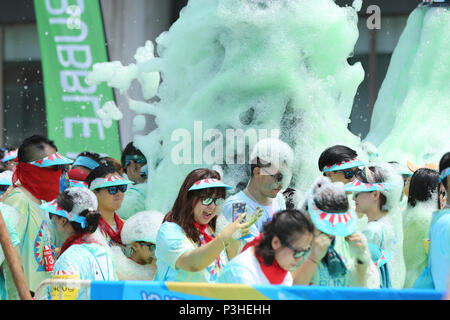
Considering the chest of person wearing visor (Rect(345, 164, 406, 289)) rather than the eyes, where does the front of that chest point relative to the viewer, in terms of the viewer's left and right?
facing to the left of the viewer

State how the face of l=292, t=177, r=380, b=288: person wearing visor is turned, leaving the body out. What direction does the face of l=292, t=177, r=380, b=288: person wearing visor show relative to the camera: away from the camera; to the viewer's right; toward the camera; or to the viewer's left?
toward the camera

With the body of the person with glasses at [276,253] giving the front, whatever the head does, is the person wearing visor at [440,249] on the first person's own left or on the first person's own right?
on the first person's own left

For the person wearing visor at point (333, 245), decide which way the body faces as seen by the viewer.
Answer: toward the camera

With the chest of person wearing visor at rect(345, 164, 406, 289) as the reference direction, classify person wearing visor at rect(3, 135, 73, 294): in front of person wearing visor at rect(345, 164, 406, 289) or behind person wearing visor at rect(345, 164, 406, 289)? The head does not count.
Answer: in front

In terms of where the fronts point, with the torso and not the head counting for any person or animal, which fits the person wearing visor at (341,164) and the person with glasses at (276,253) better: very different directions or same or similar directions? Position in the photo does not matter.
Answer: same or similar directions

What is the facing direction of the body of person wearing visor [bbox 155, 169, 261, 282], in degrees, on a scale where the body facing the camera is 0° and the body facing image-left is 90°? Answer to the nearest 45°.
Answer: approximately 315°

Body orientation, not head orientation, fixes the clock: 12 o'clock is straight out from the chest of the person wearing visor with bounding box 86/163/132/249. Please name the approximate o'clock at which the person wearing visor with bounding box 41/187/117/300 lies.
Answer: the person wearing visor with bounding box 41/187/117/300 is roughly at 2 o'clock from the person wearing visor with bounding box 86/163/132/249.

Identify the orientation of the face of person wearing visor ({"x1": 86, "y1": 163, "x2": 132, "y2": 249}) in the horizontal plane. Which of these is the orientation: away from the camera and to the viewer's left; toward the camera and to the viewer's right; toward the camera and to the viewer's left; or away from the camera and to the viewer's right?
toward the camera and to the viewer's right
